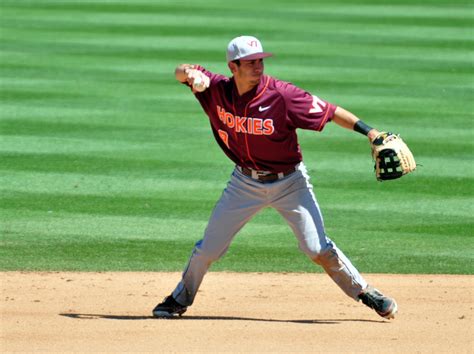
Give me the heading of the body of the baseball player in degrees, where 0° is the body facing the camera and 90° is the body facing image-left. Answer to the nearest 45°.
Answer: approximately 0°
